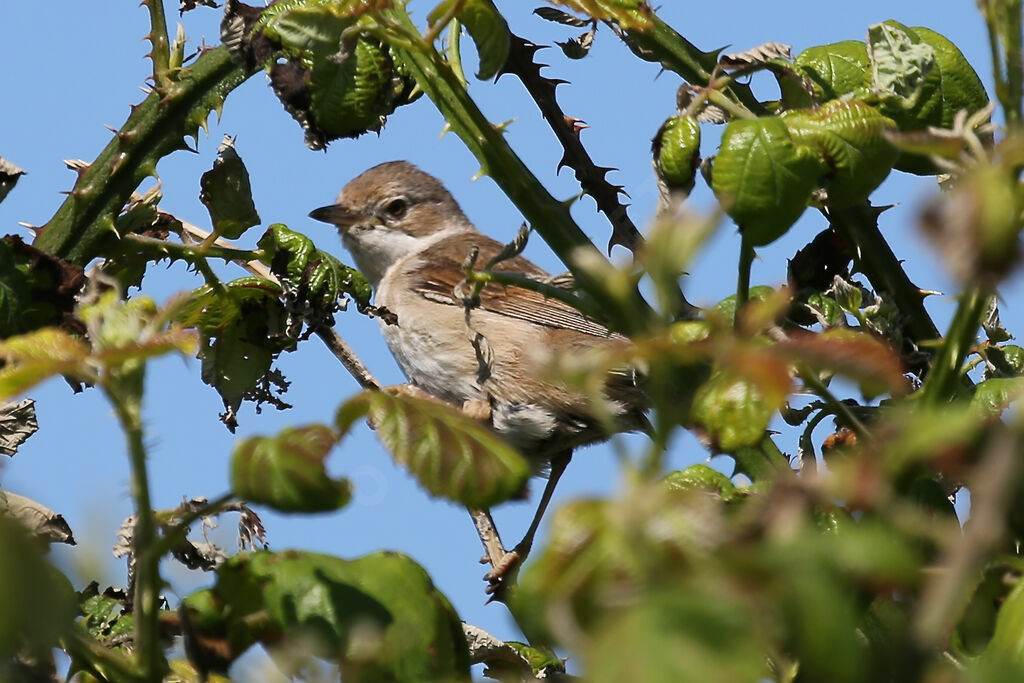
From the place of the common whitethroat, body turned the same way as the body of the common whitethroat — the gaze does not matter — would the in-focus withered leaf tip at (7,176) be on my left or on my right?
on my right

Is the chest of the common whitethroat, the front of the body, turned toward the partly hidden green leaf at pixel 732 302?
no

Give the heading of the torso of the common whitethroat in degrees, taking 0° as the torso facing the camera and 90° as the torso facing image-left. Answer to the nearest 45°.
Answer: approximately 90°

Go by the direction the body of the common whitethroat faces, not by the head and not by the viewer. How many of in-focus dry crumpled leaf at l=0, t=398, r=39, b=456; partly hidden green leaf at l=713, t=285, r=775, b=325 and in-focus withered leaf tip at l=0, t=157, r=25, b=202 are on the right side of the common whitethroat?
0
